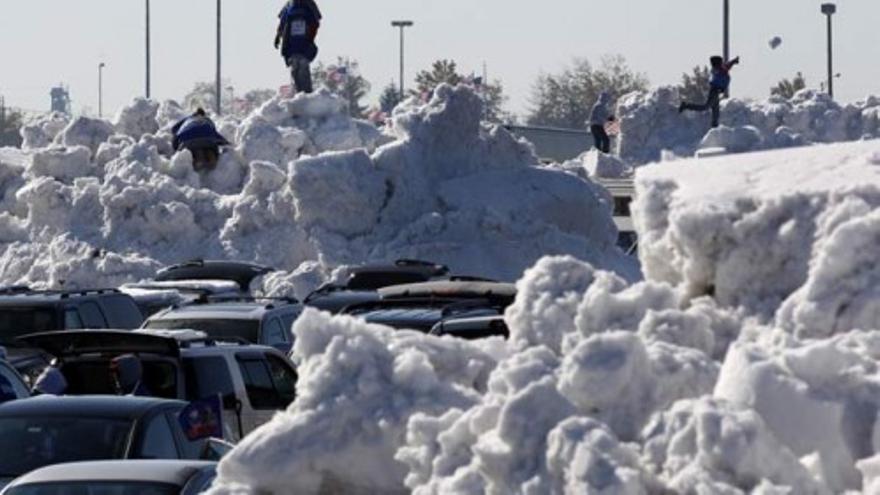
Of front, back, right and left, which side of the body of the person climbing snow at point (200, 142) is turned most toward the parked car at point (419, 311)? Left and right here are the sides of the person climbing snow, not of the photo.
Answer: back

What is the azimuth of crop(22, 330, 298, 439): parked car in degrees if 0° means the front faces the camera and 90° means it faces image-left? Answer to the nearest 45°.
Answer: approximately 225°

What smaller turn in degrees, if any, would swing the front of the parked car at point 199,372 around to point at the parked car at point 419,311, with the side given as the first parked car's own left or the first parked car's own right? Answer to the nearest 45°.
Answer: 0° — it already faces it

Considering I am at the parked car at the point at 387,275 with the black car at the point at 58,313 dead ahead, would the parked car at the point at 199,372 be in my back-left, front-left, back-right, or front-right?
front-left

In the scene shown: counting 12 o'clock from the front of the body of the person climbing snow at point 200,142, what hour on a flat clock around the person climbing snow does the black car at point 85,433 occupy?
The black car is roughly at 6 o'clock from the person climbing snow.

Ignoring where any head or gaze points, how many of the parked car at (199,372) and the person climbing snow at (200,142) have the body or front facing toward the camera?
0

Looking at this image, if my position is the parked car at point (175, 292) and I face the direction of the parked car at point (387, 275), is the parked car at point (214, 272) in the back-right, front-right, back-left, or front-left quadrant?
front-left

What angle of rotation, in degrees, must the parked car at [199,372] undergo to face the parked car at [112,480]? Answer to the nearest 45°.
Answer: approximately 135° to its right

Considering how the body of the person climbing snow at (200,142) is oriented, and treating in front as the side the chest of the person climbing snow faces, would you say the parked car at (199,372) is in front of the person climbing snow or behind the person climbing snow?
behind

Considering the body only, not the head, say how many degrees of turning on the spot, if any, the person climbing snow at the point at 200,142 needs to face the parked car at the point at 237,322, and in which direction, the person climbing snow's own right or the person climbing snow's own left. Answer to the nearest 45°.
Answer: approximately 180°

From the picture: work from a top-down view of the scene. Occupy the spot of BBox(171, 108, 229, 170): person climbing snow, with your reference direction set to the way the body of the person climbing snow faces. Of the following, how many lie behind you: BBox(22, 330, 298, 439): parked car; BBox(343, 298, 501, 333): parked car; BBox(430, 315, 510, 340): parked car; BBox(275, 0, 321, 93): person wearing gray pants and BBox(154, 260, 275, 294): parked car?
4

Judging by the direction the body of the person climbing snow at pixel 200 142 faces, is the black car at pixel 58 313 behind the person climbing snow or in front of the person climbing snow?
behind

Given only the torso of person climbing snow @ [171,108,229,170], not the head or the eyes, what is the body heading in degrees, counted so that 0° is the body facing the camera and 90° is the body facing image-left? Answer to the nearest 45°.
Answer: approximately 180°
